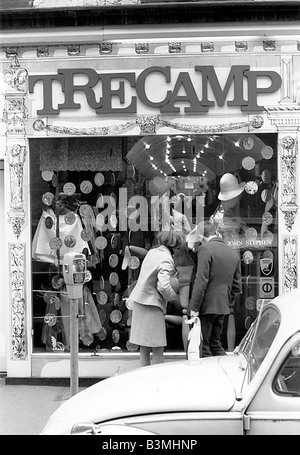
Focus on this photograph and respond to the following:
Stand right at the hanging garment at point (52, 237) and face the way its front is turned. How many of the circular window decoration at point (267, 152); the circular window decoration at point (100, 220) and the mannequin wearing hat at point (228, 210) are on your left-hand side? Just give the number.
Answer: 3

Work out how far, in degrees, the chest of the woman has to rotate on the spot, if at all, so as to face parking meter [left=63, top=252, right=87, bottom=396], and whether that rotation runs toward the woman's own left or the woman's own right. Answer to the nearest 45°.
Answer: approximately 180°

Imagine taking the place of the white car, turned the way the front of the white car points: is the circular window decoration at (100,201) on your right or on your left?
on your right

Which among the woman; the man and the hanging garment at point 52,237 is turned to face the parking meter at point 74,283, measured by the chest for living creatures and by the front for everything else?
the hanging garment

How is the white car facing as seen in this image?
to the viewer's left

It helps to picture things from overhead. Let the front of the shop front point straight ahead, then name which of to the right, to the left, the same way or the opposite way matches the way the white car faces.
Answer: to the right

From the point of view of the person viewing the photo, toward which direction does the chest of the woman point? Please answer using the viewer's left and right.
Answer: facing away from the viewer and to the right of the viewer

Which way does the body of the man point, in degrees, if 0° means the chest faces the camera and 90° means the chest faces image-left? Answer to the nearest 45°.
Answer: approximately 135°

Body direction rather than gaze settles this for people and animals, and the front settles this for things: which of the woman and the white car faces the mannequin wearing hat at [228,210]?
the woman

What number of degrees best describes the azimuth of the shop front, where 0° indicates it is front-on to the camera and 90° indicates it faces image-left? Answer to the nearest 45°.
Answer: approximately 0°
